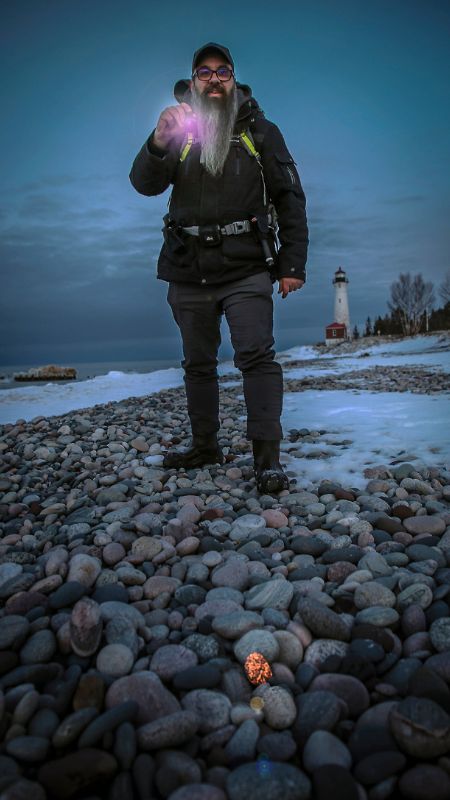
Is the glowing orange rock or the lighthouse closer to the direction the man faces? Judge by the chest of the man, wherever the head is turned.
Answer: the glowing orange rock

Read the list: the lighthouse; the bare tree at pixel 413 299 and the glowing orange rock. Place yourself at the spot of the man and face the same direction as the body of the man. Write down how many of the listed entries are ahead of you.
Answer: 1

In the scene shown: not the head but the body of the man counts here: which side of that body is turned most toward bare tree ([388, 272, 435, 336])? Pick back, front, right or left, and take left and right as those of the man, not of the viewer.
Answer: back

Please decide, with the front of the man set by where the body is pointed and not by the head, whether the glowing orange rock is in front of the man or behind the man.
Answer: in front

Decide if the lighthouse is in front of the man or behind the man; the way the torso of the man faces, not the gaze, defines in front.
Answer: behind

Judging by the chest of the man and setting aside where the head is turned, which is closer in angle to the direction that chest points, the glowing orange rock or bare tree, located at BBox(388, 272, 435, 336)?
the glowing orange rock

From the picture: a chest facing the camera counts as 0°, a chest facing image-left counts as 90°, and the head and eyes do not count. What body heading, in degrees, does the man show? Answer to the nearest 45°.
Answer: approximately 0°
